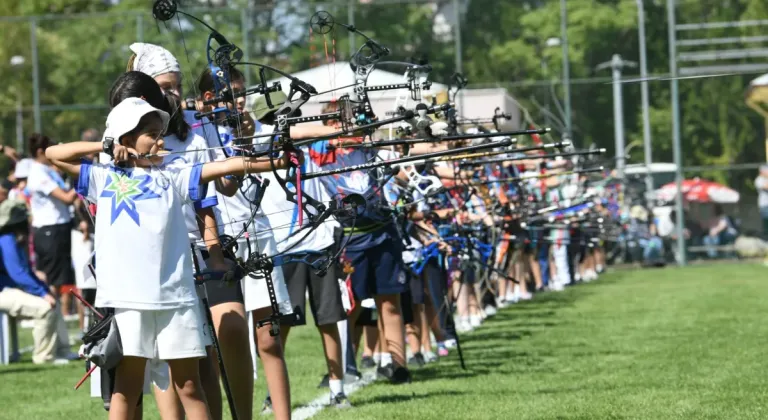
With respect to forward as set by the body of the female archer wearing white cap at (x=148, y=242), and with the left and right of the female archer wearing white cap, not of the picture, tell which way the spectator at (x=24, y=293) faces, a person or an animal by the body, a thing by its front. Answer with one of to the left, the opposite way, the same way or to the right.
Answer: to the left

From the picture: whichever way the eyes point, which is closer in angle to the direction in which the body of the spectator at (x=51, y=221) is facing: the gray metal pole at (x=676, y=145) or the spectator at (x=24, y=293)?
the gray metal pole

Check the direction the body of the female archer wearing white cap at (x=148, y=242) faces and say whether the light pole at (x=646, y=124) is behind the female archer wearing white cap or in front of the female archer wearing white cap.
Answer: behind

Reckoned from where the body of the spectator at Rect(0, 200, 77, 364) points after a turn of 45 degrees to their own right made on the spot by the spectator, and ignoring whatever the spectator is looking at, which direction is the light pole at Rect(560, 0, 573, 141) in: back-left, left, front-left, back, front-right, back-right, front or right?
left

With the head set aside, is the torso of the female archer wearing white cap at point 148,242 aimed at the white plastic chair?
no

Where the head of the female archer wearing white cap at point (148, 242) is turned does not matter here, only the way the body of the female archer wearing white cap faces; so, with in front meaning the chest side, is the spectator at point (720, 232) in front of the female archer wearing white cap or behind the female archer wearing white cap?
behind

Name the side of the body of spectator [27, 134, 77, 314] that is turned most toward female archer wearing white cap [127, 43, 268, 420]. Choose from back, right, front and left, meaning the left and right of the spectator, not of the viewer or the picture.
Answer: right

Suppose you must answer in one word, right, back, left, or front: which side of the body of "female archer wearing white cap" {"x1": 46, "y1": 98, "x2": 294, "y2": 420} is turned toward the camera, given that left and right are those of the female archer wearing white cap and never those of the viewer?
front

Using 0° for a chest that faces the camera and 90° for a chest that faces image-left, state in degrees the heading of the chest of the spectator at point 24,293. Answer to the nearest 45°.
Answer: approximately 270°
